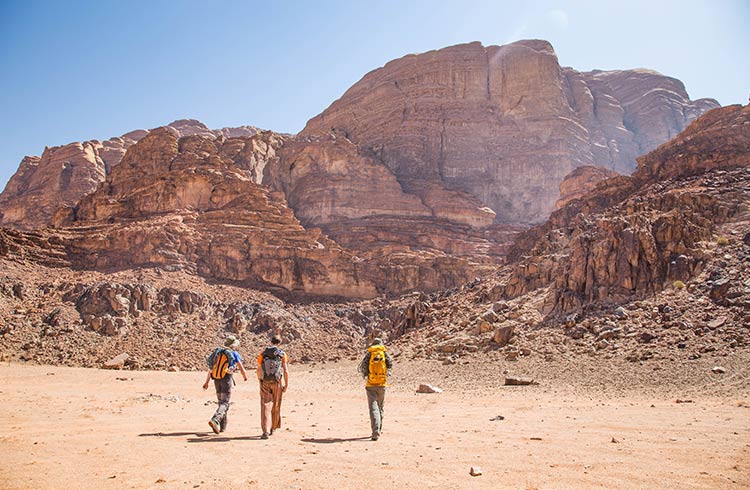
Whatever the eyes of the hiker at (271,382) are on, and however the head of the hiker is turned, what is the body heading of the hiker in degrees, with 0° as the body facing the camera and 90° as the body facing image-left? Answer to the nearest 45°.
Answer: approximately 180°

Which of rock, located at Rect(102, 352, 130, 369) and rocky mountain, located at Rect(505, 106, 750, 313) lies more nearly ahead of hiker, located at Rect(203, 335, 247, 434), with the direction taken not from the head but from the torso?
the rocky mountain

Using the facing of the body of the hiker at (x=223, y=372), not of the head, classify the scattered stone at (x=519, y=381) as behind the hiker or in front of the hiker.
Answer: in front

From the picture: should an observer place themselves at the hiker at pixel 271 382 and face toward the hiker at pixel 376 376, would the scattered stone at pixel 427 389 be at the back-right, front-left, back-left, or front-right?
front-left

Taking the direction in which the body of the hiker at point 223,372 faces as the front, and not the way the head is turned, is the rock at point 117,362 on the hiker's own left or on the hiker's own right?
on the hiker's own left

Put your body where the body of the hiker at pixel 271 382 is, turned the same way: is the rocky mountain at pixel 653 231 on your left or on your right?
on your right

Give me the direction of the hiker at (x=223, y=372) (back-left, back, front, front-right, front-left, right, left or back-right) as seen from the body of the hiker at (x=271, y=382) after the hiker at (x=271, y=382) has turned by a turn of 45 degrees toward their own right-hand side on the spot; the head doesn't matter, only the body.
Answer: left

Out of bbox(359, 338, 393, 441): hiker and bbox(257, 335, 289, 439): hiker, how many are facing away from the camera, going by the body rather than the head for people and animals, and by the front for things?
2

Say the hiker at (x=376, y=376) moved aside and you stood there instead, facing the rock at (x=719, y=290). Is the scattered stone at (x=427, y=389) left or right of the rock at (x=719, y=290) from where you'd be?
left

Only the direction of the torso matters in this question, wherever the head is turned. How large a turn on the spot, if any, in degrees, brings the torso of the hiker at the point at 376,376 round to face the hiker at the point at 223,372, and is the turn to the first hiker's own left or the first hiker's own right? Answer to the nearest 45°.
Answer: approximately 90° to the first hiker's own left

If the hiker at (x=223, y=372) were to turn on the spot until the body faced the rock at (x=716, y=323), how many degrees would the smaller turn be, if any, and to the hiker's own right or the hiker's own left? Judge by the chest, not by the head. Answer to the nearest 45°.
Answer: approximately 45° to the hiker's own right

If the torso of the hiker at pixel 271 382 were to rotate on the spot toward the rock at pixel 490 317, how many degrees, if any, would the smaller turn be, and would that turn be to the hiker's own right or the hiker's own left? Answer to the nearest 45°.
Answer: approximately 45° to the hiker's own right

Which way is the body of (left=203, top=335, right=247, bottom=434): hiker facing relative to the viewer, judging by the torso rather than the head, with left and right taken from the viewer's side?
facing away from the viewer and to the right of the viewer

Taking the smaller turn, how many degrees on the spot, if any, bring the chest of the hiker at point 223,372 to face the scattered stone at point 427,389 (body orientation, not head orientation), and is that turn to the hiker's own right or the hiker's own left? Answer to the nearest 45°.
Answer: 0° — they already face it

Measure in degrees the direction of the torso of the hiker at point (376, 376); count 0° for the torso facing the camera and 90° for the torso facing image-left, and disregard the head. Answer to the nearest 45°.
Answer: approximately 180°

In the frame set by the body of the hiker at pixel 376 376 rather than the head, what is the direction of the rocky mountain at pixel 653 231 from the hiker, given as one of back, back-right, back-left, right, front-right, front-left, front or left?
front-right
